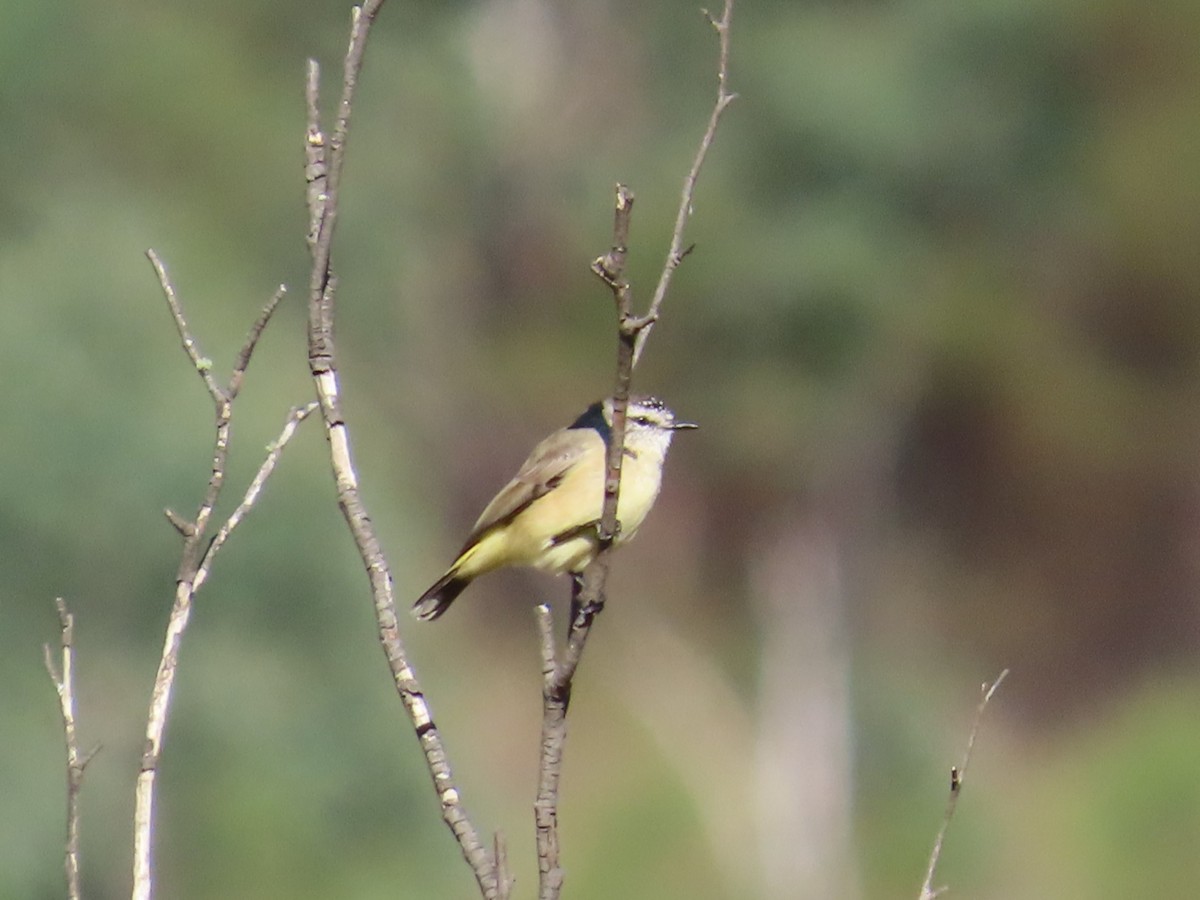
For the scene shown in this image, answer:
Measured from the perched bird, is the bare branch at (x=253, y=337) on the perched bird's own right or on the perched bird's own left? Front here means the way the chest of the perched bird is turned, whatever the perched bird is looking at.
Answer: on the perched bird's own right

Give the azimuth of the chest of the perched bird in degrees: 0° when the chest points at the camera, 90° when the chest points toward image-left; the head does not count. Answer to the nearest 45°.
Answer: approximately 270°

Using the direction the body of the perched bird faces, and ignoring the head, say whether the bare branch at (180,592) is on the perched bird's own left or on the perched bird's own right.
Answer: on the perched bird's own right
